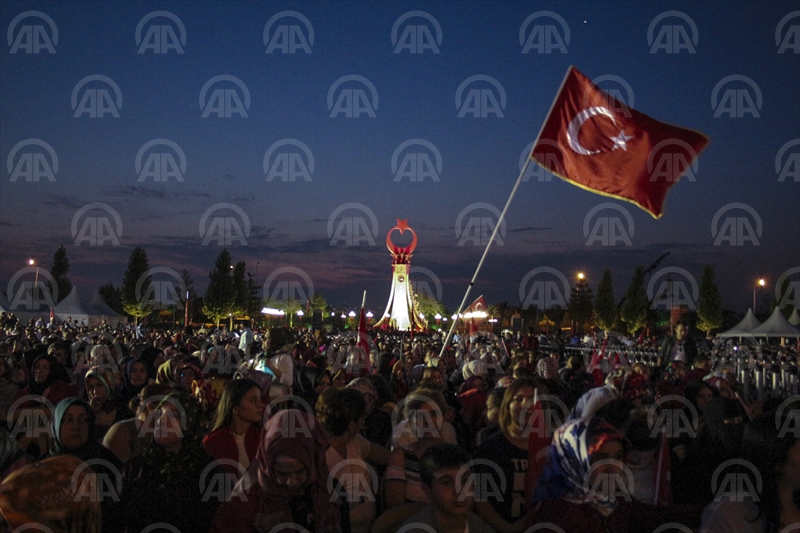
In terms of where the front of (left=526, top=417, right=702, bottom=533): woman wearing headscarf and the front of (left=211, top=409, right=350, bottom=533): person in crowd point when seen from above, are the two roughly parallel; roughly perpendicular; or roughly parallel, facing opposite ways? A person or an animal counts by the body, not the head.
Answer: roughly parallel

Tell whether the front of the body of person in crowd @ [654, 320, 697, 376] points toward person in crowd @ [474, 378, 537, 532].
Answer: yes

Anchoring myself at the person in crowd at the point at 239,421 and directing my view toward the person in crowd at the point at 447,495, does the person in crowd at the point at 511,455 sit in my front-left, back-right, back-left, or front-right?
front-left

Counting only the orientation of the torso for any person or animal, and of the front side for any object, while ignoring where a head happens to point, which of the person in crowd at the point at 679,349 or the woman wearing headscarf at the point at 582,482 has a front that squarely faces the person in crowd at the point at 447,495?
the person in crowd at the point at 679,349

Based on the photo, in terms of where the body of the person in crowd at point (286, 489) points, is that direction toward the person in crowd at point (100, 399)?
no

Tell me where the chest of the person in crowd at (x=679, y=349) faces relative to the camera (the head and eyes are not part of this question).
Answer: toward the camera

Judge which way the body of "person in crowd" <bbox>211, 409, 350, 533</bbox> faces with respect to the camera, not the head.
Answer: toward the camera

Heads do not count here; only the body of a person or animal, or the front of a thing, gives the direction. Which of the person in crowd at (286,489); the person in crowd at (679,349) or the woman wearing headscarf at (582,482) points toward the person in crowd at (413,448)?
the person in crowd at (679,349)

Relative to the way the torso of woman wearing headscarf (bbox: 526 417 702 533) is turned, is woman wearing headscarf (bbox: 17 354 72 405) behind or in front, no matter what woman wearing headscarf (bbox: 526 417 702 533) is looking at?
behind

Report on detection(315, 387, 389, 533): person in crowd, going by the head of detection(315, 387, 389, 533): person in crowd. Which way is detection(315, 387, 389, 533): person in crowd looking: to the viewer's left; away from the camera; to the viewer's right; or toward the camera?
away from the camera

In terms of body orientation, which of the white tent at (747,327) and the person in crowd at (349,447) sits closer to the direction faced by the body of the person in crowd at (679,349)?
the person in crowd

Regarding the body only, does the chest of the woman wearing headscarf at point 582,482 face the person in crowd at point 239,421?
no

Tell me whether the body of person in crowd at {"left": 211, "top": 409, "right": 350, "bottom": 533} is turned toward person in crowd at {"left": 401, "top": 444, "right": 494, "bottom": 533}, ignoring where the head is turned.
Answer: no
